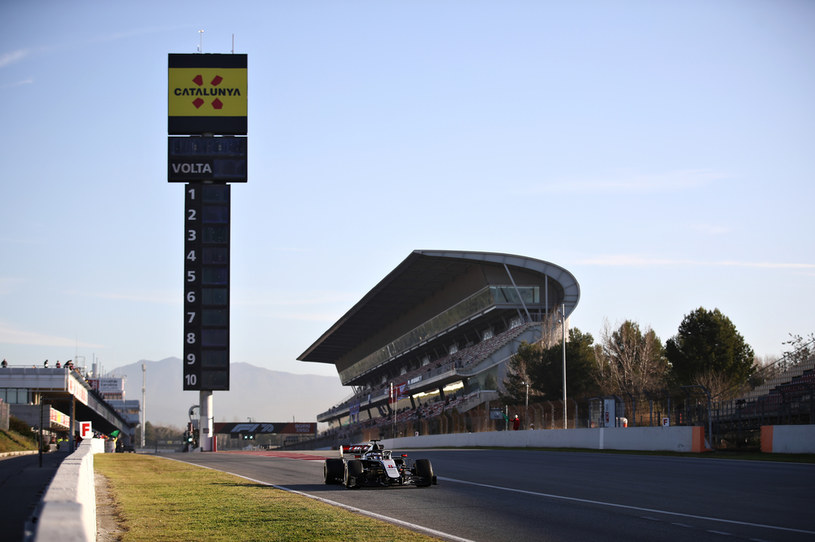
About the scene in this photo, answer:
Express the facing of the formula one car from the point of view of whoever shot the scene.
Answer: facing the viewer and to the right of the viewer

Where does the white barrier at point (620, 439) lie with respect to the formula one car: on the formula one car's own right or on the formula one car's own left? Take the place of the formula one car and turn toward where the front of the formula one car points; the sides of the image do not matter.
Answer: on the formula one car's own left

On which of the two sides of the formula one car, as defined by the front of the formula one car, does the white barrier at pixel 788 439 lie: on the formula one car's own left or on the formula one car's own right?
on the formula one car's own left
